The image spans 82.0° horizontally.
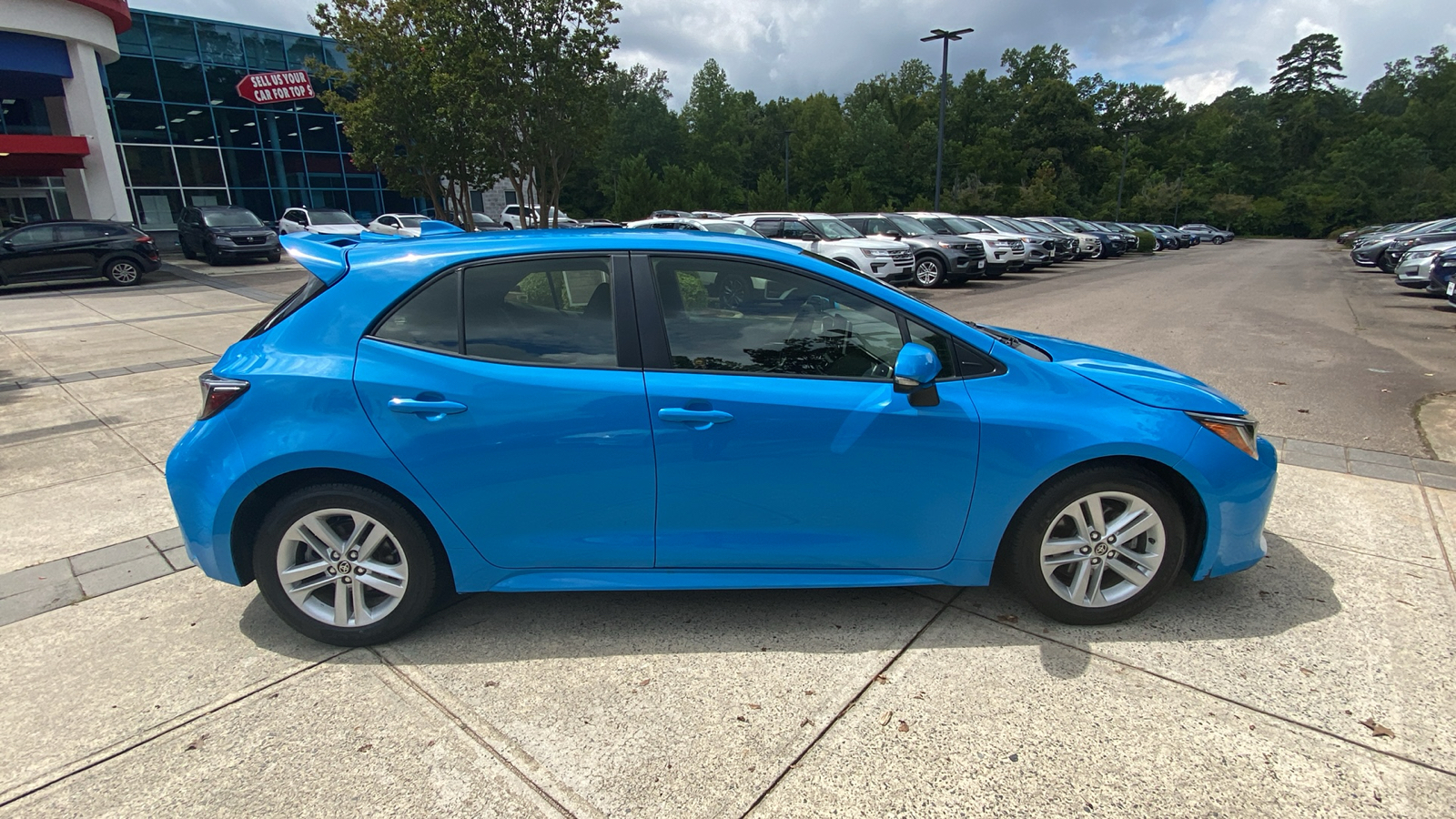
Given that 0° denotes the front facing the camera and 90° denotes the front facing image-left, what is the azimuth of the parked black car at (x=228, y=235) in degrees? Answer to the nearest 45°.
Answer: approximately 315°

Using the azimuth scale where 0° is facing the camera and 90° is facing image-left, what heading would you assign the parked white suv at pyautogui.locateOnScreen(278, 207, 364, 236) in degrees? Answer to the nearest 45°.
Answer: approximately 315°

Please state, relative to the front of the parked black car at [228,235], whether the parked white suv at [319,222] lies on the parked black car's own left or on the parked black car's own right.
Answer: on the parked black car's own left

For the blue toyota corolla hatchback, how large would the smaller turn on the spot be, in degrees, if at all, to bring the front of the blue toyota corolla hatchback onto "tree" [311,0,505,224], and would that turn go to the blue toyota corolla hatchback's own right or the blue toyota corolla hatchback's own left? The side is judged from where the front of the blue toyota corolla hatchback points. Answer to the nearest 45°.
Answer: approximately 90° to the blue toyota corolla hatchback's own left

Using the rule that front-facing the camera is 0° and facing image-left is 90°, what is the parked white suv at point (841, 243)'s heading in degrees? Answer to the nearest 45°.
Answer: approximately 315°

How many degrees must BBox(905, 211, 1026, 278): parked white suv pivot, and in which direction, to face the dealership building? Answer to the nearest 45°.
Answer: approximately 135° to its right

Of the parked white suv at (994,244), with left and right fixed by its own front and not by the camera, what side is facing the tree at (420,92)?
right

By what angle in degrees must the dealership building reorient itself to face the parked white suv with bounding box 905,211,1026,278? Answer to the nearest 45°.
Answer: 0° — it already faces it

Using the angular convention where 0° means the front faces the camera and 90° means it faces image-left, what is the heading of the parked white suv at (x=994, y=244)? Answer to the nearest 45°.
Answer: approximately 315°
